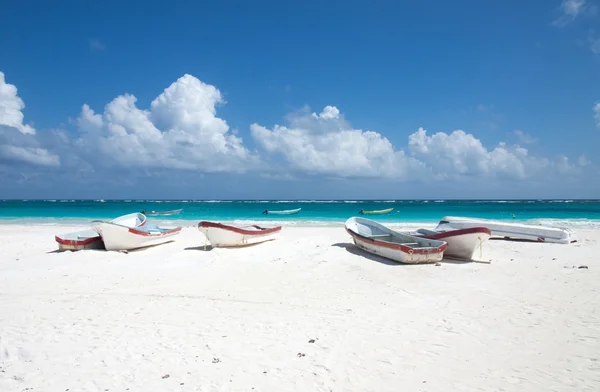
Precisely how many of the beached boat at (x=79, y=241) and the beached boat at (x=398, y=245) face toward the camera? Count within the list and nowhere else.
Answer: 0

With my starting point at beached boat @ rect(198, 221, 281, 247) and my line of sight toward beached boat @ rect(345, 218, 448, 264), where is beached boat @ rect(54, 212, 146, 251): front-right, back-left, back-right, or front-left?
back-right

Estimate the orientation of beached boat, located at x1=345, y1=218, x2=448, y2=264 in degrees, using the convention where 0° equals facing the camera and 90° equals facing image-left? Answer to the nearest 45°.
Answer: approximately 135°

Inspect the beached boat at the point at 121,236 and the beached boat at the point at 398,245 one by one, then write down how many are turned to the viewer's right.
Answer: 0

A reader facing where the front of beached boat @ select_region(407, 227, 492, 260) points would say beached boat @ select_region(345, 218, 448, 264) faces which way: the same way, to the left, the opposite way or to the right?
the opposite way

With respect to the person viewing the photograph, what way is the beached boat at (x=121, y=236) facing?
facing the viewer and to the left of the viewer

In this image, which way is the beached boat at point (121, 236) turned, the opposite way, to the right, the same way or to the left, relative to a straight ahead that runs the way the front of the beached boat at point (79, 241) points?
the opposite way

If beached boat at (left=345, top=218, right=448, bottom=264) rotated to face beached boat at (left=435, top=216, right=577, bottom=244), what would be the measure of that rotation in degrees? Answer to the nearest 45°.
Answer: approximately 90° to its right

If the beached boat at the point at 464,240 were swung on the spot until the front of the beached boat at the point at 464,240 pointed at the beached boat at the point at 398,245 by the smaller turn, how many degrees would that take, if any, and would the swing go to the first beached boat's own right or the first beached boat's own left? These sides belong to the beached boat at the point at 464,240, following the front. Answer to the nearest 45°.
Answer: approximately 135° to the first beached boat's own right
